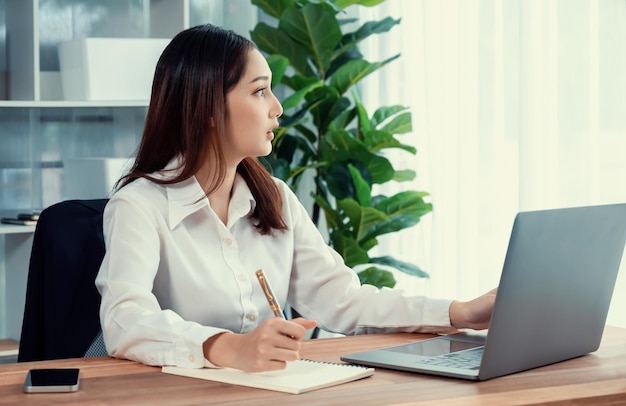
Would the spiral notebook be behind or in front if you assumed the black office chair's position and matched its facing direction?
in front

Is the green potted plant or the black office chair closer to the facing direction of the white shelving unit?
the black office chair

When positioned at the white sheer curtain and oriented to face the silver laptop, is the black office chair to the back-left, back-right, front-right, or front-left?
front-right

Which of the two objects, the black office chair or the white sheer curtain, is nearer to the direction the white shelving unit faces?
the black office chair

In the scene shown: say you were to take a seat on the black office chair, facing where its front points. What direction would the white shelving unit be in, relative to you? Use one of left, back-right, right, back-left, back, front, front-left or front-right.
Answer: back-left

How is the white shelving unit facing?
toward the camera

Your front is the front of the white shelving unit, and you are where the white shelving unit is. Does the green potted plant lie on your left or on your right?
on your left

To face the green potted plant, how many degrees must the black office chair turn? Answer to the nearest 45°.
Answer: approximately 90° to its left

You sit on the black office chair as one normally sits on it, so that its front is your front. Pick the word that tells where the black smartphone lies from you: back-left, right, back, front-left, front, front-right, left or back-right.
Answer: front-right

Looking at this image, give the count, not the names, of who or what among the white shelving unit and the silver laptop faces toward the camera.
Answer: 1

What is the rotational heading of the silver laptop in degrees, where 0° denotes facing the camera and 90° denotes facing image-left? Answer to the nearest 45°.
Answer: approximately 135°

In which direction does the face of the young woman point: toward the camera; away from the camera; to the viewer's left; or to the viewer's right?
to the viewer's right

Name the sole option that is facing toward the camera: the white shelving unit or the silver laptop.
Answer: the white shelving unit

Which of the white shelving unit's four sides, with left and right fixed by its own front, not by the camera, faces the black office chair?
front

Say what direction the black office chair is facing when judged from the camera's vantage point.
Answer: facing the viewer and to the right of the viewer

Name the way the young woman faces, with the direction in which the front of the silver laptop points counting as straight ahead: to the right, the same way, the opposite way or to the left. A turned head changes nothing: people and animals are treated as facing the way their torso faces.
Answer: the opposite way
